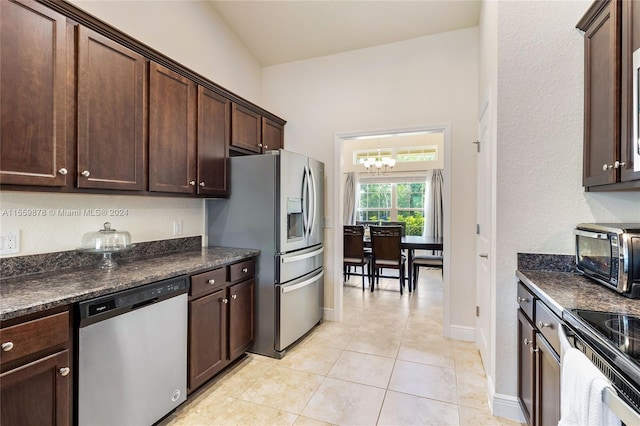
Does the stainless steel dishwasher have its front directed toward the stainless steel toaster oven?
yes

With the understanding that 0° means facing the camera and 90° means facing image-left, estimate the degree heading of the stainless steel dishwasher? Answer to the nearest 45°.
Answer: approximately 315°

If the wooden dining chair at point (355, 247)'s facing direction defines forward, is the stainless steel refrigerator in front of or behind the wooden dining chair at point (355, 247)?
behind

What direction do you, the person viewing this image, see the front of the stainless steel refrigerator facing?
facing the viewer and to the right of the viewer

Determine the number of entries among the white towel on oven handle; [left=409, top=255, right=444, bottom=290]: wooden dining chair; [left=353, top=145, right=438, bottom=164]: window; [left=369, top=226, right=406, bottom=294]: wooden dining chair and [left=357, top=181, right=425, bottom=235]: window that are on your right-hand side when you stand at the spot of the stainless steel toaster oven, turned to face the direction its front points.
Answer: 4

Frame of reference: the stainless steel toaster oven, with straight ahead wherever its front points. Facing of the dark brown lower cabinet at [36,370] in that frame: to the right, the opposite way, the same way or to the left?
the opposite way

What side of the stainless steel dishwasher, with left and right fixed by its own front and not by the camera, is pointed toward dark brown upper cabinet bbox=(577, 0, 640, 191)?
front

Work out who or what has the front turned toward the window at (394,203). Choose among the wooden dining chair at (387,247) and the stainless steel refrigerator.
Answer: the wooden dining chair

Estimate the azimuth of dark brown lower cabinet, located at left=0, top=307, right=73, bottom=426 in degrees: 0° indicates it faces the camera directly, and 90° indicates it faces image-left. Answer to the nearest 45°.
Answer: approximately 315°

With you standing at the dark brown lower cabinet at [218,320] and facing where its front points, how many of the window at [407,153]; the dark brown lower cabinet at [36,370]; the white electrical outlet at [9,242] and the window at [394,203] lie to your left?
2

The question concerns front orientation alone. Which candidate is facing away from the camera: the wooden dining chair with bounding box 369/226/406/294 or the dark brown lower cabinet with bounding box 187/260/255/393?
the wooden dining chair

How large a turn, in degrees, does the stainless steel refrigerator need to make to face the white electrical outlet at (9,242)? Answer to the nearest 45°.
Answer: approximately 90° to its right

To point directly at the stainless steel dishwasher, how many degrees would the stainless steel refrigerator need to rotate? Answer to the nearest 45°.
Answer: approximately 90° to its right

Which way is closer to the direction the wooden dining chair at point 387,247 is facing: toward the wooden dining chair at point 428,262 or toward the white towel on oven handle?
the wooden dining chair

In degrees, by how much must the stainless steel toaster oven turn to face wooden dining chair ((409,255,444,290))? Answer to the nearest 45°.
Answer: approximately 90° to its right

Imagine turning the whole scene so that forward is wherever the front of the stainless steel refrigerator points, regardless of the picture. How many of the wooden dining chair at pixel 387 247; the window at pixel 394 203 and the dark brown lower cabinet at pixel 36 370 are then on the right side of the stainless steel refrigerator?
1

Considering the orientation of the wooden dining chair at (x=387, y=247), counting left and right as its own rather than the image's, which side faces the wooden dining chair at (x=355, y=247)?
left

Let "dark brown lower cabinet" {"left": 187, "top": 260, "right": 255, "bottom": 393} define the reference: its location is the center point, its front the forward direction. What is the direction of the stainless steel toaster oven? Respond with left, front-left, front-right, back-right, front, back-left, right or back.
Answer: front

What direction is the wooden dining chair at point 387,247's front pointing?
away from the camera
